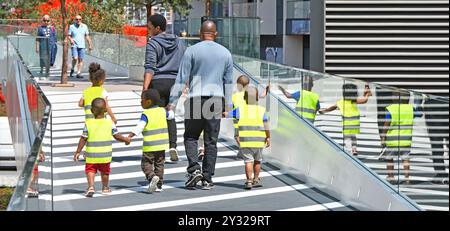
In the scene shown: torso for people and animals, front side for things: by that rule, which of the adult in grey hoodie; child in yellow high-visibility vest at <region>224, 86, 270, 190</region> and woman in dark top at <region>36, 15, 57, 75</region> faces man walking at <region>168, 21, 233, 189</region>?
the woman in dark top

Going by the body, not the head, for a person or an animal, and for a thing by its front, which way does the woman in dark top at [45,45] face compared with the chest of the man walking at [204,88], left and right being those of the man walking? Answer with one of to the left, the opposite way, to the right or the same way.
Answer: the opposite way

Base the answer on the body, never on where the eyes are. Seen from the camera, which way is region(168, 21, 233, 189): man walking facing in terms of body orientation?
away from the camera

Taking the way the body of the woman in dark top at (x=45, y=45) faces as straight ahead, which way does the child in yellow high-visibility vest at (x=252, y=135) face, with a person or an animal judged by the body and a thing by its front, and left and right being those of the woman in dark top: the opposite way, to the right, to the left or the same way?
the opposite way

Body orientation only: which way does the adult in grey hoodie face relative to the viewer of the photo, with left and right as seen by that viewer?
facing away from the viewer and to the left of the viewer

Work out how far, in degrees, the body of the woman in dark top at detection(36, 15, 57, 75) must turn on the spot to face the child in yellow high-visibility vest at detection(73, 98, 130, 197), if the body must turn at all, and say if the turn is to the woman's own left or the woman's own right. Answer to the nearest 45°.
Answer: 0° — they already face them

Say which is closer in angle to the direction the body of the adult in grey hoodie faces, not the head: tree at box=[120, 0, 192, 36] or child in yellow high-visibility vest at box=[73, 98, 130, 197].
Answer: the tree

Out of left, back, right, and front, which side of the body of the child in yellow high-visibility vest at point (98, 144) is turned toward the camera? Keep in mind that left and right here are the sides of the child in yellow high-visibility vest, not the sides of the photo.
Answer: back

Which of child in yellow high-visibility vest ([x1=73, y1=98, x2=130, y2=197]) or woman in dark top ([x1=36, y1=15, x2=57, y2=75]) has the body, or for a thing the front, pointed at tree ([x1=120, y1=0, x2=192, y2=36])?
the child in yellow high-visibility vest

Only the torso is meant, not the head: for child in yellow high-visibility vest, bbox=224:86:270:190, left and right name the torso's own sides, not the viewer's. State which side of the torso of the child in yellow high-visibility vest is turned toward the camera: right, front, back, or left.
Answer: back

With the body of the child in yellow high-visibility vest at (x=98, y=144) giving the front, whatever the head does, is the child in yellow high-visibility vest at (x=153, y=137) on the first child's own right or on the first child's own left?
on the first child's own right
